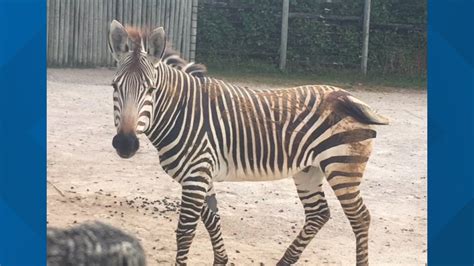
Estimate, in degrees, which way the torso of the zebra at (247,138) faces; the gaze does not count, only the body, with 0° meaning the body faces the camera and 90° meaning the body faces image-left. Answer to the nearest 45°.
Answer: approximately 90°

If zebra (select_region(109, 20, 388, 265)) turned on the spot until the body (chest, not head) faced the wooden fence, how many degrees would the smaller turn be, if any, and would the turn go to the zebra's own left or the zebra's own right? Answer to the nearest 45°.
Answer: approximately 90° to the zebra's own right

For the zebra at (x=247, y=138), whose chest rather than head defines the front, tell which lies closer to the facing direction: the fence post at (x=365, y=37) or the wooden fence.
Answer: the wooden fence

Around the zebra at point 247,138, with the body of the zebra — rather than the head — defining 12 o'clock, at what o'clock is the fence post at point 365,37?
The fence post is roughly at 4 o'clock from the zebra.

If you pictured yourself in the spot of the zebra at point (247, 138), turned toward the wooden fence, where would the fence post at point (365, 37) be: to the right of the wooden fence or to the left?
right
